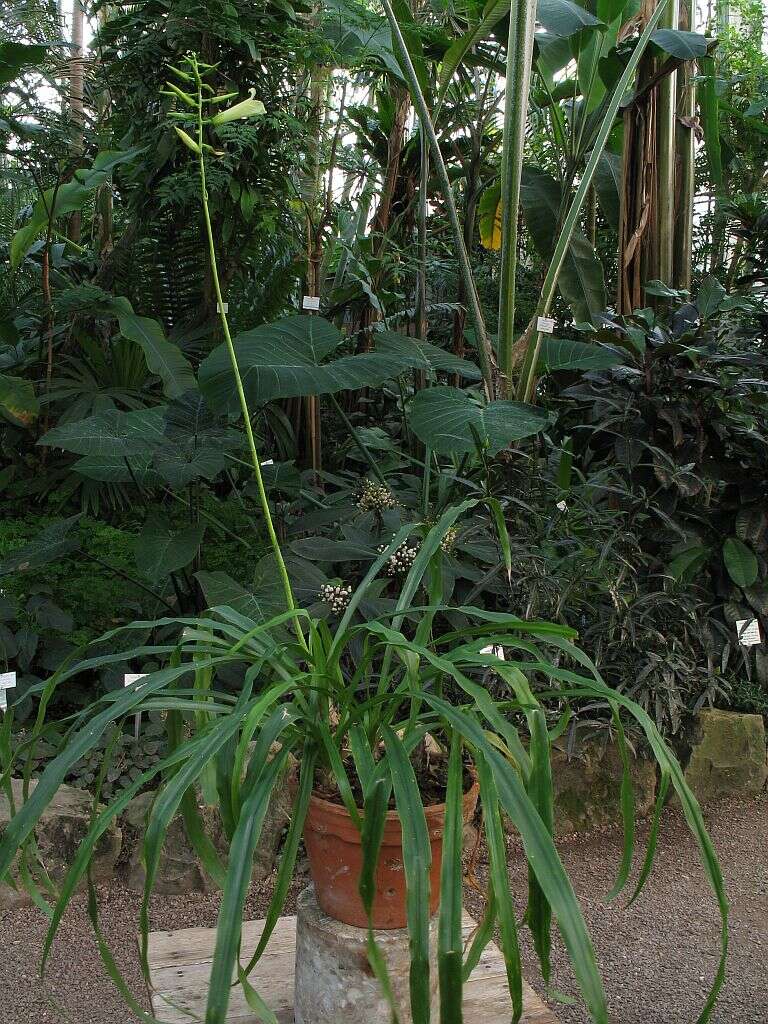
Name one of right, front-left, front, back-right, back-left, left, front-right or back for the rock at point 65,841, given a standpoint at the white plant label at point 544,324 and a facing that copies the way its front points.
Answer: front-right

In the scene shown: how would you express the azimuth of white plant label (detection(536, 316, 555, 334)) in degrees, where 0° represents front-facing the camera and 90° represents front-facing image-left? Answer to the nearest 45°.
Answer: approximately 0°

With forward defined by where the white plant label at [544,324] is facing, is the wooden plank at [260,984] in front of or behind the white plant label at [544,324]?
in front

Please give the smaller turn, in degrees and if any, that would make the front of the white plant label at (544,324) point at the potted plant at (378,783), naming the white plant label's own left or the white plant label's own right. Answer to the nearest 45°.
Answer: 0° — it already faces it

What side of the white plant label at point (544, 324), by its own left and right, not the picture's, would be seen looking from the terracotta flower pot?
front

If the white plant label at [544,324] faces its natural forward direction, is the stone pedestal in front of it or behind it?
in front
